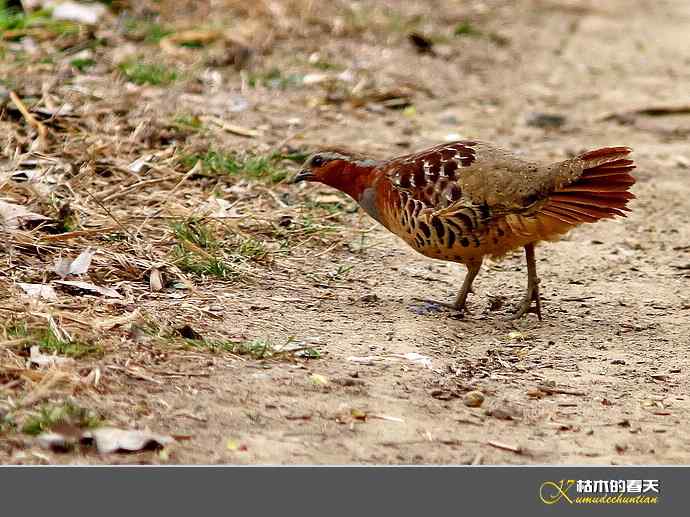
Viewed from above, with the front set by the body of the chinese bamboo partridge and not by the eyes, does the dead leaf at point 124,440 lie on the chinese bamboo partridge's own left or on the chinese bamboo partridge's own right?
on the chinese bamboo partridge's own left

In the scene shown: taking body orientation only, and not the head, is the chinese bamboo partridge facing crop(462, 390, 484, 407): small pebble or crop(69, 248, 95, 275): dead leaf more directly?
the dead leaf

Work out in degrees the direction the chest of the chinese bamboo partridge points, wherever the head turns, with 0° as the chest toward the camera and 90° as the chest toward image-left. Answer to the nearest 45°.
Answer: approximately 90°

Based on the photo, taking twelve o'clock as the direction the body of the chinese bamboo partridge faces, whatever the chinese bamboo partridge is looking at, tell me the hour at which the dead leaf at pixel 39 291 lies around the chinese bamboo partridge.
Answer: The dead leaf is roughly at 11 o'clock from the chinese bamboo partridge.

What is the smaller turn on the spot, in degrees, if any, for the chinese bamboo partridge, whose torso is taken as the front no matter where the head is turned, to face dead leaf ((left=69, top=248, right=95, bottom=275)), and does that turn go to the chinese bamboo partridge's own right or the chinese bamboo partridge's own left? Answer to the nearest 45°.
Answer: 0° — it already faces it

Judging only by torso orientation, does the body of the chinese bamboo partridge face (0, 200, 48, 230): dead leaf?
yes
